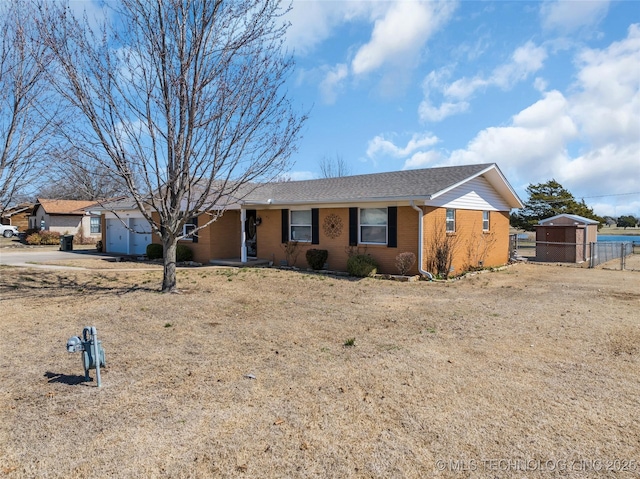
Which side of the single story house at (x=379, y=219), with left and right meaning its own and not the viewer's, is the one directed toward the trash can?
right

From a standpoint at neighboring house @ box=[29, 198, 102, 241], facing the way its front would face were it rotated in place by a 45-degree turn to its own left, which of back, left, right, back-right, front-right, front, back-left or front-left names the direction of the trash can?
front

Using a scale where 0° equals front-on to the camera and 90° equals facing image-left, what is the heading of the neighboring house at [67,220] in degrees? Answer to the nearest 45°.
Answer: approximately 45°

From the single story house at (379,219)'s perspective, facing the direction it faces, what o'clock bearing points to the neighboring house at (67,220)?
The neighboring house is roughly at 3 o'clock from the single story house.

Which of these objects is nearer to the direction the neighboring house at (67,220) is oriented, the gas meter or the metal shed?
the gas meter

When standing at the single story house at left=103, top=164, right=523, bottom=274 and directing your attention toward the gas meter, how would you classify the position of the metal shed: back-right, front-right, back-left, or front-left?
back-left

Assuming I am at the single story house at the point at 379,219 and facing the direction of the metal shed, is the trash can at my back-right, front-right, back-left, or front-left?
back-left

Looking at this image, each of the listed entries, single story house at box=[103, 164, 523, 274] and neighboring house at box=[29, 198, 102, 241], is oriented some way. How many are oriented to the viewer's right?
0

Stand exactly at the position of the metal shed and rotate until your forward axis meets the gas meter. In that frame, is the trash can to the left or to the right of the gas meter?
right
